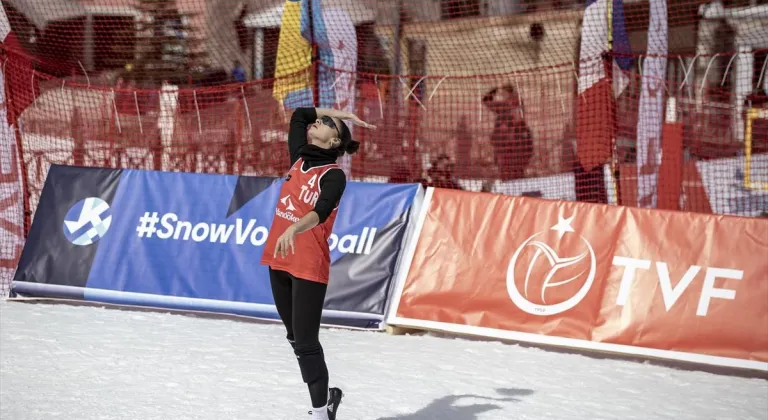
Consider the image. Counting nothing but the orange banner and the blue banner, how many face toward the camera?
2

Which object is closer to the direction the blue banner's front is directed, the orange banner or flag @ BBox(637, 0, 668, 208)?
the orange banner

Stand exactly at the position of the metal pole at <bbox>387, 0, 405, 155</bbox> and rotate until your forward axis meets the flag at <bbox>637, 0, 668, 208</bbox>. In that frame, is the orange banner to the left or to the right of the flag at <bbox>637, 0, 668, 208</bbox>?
right

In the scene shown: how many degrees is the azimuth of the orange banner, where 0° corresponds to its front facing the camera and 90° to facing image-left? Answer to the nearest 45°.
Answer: approximately 0°

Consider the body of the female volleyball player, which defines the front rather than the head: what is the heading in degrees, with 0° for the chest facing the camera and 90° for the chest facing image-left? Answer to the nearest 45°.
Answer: approximately 45°

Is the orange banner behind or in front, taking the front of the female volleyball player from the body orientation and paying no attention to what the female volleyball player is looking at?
behind

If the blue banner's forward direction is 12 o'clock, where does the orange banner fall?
The orange banner is roughly at 10 o'clock from the blue banner.

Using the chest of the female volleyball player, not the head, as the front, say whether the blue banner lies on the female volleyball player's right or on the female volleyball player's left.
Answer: on the female volleyball player's right

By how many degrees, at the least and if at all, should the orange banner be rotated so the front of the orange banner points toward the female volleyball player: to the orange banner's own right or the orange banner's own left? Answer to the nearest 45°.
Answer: approximately 45° to the orange banner's own right

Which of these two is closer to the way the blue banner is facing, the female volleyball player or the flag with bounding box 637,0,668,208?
the female volleyball player

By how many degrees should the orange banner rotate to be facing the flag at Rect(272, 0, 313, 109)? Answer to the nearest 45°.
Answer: approximately 135° to its right

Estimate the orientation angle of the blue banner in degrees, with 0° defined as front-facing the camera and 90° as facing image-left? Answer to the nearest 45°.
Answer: approximately 0°
